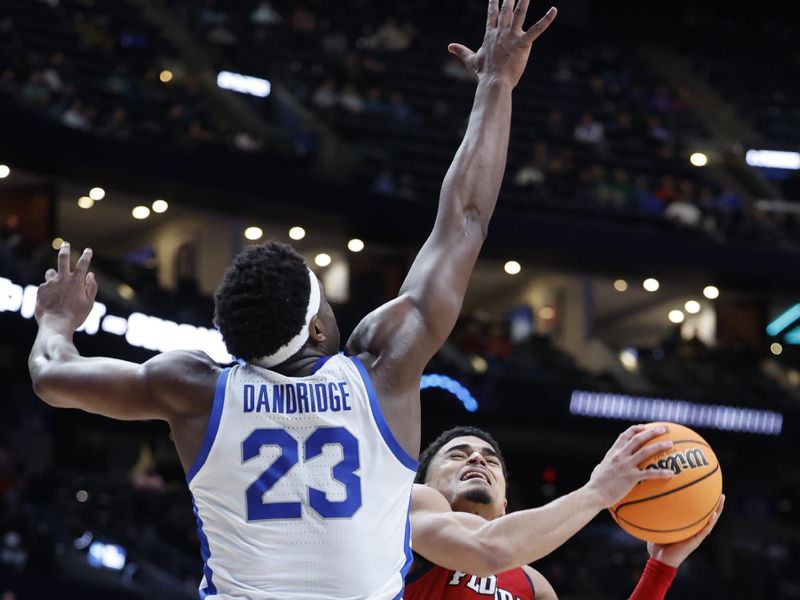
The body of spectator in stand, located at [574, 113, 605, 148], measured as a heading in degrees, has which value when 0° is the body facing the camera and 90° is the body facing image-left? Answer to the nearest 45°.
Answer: approximately 0°

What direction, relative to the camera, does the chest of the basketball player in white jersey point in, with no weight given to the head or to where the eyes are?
away from the camera

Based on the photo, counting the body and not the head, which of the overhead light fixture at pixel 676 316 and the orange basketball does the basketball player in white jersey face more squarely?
the overhead light fixture

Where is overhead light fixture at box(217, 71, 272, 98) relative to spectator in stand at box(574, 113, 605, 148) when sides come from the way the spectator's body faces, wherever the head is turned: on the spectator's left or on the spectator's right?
on the spectator's right

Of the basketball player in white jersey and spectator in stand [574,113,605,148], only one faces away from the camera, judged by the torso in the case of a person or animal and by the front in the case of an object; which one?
the basketball player in white jersey

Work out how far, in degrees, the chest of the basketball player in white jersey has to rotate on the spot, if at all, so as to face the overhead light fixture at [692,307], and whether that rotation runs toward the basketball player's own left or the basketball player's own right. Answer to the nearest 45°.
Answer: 0° — they already face it

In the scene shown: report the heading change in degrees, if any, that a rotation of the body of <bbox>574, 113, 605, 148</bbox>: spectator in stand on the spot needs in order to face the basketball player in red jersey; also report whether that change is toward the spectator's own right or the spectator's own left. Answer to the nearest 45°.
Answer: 0° — they already face them

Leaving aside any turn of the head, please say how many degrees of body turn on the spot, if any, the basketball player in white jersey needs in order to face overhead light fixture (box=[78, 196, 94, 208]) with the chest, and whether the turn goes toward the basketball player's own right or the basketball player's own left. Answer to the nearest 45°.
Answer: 0° — they already face it

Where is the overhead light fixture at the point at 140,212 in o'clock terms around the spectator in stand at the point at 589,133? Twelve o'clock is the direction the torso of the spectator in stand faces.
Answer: The overhead light fixture is roughly at 2 o'clock from the spectator in stand.

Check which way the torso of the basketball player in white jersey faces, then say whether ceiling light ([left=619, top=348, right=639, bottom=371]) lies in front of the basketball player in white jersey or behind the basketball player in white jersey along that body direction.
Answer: in front

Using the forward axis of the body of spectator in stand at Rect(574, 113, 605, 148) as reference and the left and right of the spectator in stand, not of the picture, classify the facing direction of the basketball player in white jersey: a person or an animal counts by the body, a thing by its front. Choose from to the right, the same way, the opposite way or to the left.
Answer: the opposite way

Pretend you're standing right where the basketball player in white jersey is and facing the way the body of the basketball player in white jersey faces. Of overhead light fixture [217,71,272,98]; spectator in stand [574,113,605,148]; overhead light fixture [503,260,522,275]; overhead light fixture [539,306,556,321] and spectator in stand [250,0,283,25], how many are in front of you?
5

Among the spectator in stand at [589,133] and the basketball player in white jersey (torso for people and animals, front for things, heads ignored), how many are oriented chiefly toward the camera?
1
